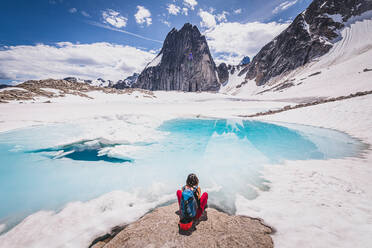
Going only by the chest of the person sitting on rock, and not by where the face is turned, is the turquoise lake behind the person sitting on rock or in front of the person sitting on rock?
in front

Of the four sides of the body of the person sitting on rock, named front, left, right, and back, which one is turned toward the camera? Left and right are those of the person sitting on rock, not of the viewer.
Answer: back
